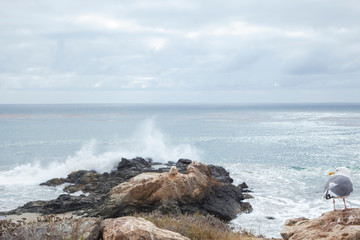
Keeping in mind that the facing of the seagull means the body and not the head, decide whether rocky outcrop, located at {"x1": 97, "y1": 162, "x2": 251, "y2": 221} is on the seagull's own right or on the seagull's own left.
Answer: on the seagull's own left

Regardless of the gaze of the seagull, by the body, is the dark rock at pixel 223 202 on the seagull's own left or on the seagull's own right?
on the seagull's own left

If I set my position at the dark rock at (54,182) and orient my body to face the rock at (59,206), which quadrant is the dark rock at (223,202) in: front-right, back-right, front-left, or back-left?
front-left

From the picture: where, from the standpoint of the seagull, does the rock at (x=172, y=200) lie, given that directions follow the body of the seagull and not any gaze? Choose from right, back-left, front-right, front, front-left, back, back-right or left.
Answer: left

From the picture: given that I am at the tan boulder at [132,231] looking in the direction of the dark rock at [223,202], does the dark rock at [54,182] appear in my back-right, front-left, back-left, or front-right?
front-left
